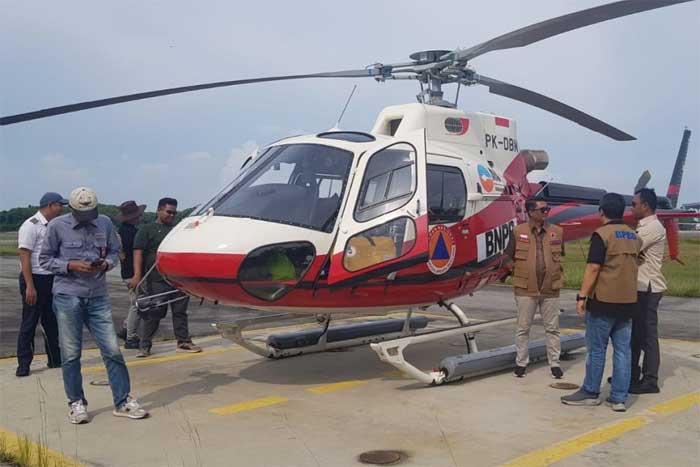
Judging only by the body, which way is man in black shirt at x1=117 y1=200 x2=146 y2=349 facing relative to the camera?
to the viewer's right

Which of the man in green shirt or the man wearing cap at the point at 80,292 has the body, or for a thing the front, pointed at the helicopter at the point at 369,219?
the man in green shirt

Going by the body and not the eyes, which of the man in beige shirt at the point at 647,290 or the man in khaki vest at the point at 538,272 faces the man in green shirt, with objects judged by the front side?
the man in beige shirt

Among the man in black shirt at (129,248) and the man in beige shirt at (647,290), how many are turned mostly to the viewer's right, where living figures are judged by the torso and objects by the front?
1

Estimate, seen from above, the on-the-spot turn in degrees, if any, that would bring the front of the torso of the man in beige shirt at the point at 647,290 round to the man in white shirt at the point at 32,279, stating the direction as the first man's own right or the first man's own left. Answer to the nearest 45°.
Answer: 0° — they already face them

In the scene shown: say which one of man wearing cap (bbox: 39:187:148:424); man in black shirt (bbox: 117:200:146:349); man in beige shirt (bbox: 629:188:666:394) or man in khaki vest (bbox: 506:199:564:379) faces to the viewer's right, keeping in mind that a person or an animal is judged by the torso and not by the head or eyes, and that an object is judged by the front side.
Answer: the man in black shirt

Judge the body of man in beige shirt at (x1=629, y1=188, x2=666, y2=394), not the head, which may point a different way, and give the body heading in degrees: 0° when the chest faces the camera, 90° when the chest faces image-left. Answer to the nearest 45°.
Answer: approximately 90°
